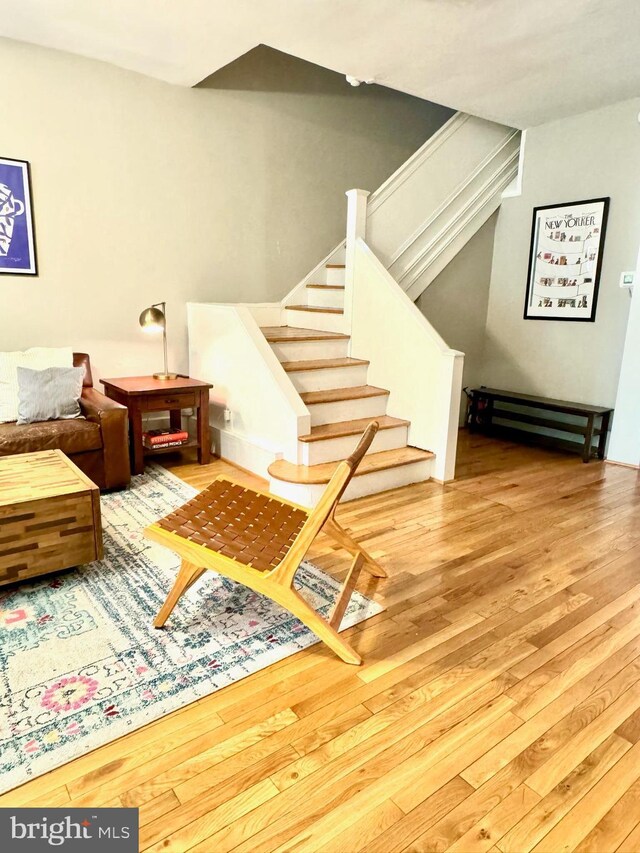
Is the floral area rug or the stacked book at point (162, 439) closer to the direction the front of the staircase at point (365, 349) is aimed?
the floral area rug

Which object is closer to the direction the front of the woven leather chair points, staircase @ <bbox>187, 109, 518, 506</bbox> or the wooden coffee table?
the wooden coffee table

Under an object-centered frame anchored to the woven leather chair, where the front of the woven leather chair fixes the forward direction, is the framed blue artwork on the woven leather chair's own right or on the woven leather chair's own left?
on the woven leather chair's own right

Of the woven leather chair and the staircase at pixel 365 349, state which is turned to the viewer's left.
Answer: the woven leather chair

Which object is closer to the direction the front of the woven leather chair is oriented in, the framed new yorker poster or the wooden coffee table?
the wooden coffee table

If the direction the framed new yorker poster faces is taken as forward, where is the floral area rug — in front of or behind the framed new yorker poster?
in front

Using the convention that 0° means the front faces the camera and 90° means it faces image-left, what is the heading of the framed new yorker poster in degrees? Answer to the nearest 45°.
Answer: approximately 45°

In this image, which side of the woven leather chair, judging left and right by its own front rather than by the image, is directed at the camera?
left

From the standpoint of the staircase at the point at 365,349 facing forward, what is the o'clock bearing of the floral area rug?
The floral area rug is roughly at 2 o'clock from the staircase.

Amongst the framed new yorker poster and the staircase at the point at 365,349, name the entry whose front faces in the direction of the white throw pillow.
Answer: the framed new yorker poster

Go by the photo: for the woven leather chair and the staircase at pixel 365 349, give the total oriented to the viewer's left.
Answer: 1

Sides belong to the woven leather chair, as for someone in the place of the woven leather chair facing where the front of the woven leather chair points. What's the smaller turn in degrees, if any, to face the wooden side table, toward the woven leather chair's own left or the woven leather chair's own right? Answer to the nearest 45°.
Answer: approximately 90° to the woven leather chair's own right
